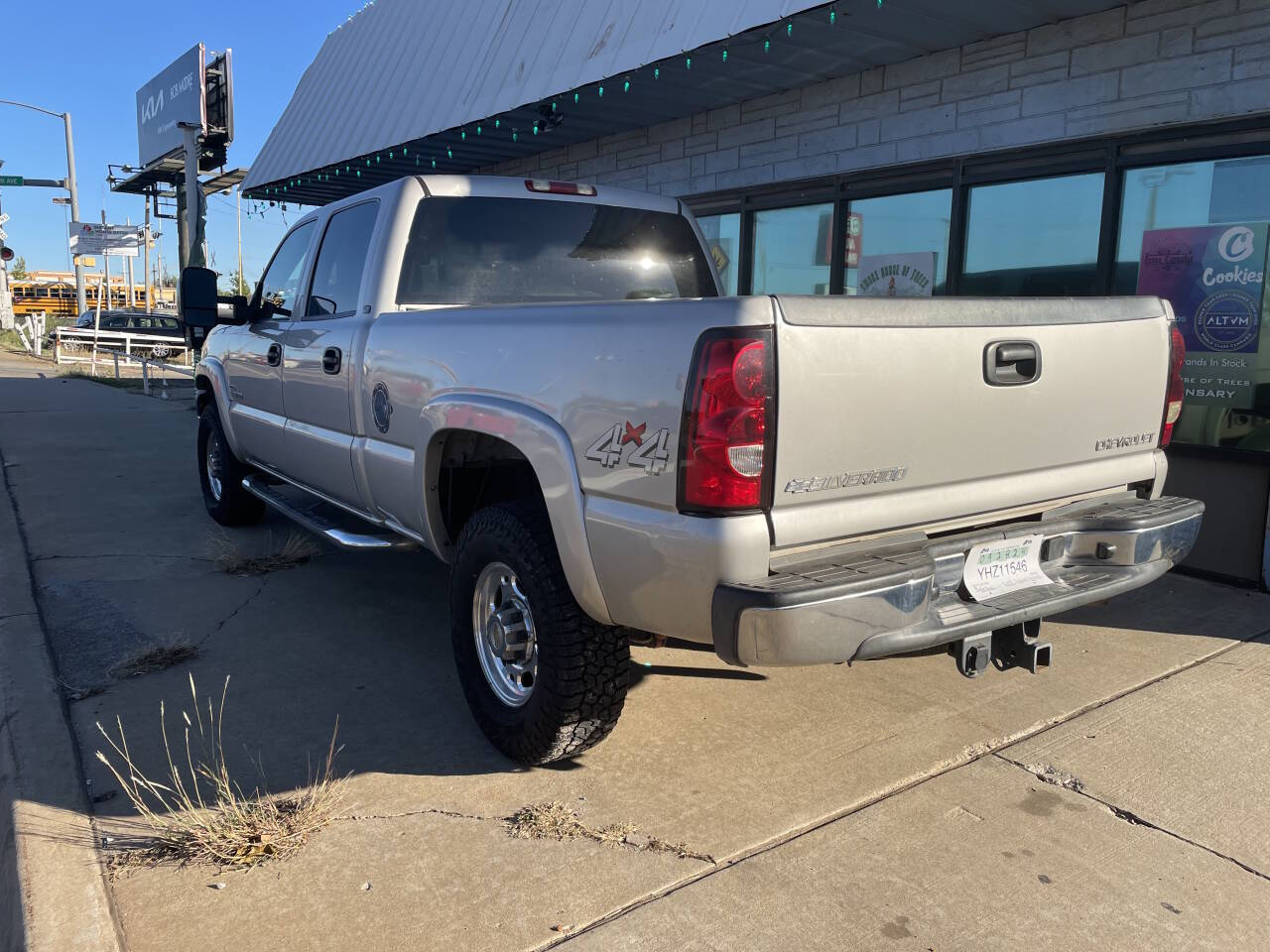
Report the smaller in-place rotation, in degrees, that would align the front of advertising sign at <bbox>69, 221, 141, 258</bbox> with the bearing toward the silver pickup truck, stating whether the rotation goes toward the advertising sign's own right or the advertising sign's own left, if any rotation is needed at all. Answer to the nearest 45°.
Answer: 0° — it already faces it

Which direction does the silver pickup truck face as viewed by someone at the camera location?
facing away from the viewer and to the left of the viewer

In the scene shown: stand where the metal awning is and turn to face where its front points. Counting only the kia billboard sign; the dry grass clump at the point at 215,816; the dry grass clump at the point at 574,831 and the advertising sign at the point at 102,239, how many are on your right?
2

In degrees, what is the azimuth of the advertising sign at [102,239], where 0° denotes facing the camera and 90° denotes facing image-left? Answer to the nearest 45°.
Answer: approximately 0°

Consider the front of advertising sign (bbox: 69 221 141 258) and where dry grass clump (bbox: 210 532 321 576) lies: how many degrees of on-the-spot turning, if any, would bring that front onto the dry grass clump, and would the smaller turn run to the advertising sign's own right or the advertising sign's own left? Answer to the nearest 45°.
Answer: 0° — it already faces it

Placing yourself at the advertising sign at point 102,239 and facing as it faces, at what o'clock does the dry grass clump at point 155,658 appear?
The dry grass clump is roughly at 12 o'clock from the advertising sign.

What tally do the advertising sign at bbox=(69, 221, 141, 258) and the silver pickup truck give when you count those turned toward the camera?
1

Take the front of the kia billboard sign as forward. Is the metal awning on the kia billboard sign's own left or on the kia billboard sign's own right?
on the kia billboard sign's own left

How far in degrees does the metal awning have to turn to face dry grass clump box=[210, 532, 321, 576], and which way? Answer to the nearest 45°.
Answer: approximately 45° to its left

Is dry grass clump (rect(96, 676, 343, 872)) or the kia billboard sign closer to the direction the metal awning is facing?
the dry grass clump
